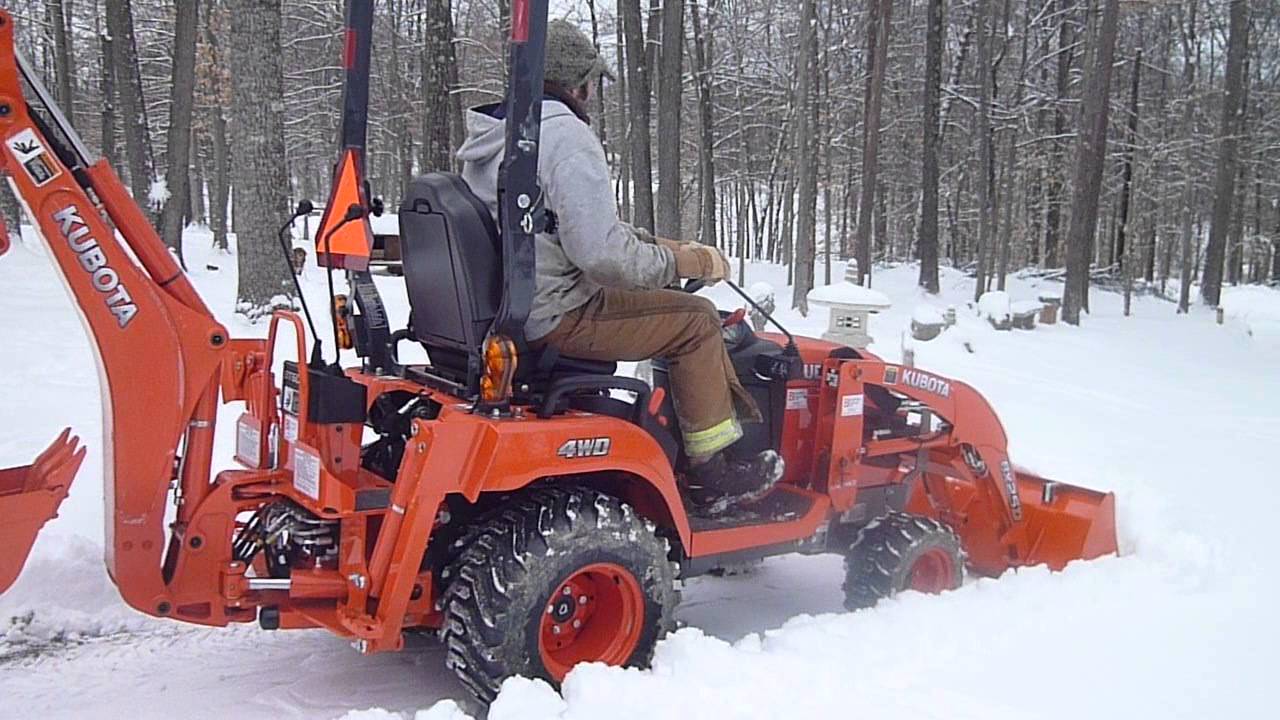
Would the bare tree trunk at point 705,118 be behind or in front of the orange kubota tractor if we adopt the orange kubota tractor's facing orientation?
in front

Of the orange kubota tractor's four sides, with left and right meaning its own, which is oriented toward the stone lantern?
front

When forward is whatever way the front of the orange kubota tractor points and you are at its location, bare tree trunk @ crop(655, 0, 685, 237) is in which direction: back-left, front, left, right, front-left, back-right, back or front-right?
front-left

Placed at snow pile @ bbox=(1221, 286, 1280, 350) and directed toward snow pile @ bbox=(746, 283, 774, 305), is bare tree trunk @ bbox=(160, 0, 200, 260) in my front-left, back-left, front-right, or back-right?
front-right

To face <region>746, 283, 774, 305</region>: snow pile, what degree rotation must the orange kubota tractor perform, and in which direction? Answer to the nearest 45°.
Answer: approximately 45° to its left

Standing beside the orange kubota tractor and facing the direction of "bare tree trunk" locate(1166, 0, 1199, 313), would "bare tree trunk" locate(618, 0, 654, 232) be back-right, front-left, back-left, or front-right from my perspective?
front-left

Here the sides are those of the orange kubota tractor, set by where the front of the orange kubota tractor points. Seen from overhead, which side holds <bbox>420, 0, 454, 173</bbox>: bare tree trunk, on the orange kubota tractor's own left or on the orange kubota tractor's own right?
on the orange kubota tractor's own left

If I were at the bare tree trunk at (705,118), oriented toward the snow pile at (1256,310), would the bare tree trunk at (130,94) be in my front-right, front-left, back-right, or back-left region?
back-right

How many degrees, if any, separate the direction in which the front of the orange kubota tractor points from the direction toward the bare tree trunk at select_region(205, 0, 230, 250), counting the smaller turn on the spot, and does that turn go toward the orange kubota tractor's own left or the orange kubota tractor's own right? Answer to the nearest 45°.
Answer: approximately 45° to the orange kubota tractor's own left

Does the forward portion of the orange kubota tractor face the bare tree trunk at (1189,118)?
yes

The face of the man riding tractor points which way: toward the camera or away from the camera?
away from the camera

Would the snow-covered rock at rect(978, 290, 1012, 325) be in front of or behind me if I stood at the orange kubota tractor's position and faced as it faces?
in front

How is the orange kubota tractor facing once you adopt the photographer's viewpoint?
facing away from the viewer and to the right of the viewer

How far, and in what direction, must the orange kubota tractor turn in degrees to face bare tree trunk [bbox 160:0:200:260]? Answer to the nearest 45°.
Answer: approximately 45° to its left

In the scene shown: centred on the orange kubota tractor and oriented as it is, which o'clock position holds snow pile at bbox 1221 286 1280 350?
The snow pile is roughly at 12 o'clock from the orange kubota tractor.

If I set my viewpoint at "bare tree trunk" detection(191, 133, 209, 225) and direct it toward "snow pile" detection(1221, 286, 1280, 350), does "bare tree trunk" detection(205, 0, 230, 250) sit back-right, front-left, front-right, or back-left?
front-right

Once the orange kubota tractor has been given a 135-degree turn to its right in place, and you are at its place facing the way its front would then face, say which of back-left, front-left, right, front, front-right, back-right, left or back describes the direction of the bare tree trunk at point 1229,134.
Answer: back-left
